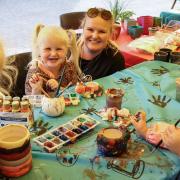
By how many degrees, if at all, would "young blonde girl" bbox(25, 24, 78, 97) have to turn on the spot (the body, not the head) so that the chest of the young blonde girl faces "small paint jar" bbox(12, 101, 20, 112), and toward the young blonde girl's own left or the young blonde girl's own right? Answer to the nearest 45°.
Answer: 0° — they already face it

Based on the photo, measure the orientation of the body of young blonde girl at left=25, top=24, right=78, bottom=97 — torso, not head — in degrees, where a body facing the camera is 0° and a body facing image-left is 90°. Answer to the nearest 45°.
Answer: approximately 0°

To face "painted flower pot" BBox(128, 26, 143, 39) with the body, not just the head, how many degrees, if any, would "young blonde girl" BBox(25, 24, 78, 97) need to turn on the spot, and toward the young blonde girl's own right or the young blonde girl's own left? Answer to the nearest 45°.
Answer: approximately 135° to the young blonde girl's own left

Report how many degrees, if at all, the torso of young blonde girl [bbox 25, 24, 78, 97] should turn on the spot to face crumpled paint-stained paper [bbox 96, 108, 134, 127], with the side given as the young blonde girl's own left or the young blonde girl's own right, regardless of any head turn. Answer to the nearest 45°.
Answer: approximately 45° to the young blonde girl's own left

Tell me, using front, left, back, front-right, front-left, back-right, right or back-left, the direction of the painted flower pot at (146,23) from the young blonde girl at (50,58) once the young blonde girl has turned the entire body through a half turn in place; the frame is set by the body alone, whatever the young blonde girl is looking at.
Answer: front-right
